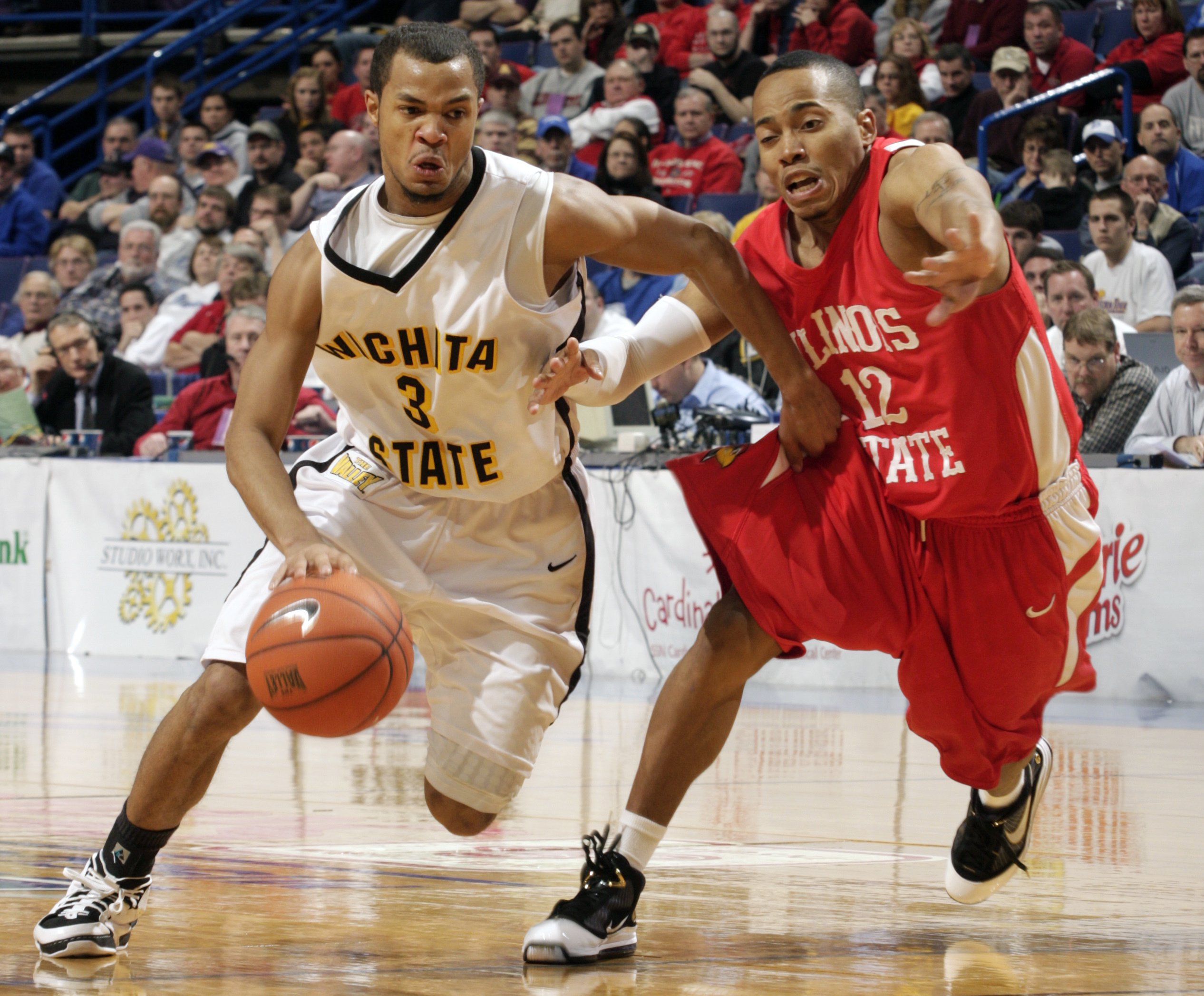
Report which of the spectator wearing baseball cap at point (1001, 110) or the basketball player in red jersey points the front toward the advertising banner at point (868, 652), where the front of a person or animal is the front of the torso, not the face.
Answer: the spectator wearing baseball cap

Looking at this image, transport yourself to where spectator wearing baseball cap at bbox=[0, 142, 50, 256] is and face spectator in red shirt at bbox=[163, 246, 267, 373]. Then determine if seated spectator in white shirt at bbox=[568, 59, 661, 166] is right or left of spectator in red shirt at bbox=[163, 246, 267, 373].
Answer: left

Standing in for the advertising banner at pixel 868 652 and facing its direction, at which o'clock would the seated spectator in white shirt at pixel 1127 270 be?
The seated spectator in white shirt is roughly at 7 o'clock from the advertising banner.

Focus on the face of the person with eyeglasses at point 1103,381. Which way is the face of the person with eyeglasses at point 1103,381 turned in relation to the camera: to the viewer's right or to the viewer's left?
to the viewer's left

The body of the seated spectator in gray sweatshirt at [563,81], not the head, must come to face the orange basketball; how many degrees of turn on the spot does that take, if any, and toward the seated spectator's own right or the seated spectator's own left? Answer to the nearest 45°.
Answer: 0° — they already face it

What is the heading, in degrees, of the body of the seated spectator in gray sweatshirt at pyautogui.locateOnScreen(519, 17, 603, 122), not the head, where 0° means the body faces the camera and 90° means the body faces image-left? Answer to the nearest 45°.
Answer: approximately 0°

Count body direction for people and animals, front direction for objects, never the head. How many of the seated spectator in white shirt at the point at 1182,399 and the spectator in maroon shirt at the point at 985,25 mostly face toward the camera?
2

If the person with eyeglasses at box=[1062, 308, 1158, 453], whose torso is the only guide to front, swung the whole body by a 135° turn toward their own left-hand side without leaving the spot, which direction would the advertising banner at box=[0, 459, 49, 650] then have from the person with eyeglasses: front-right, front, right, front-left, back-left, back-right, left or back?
back

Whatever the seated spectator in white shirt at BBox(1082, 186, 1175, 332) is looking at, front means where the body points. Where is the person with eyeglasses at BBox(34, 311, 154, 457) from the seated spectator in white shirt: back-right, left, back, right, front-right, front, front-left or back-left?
front-right
